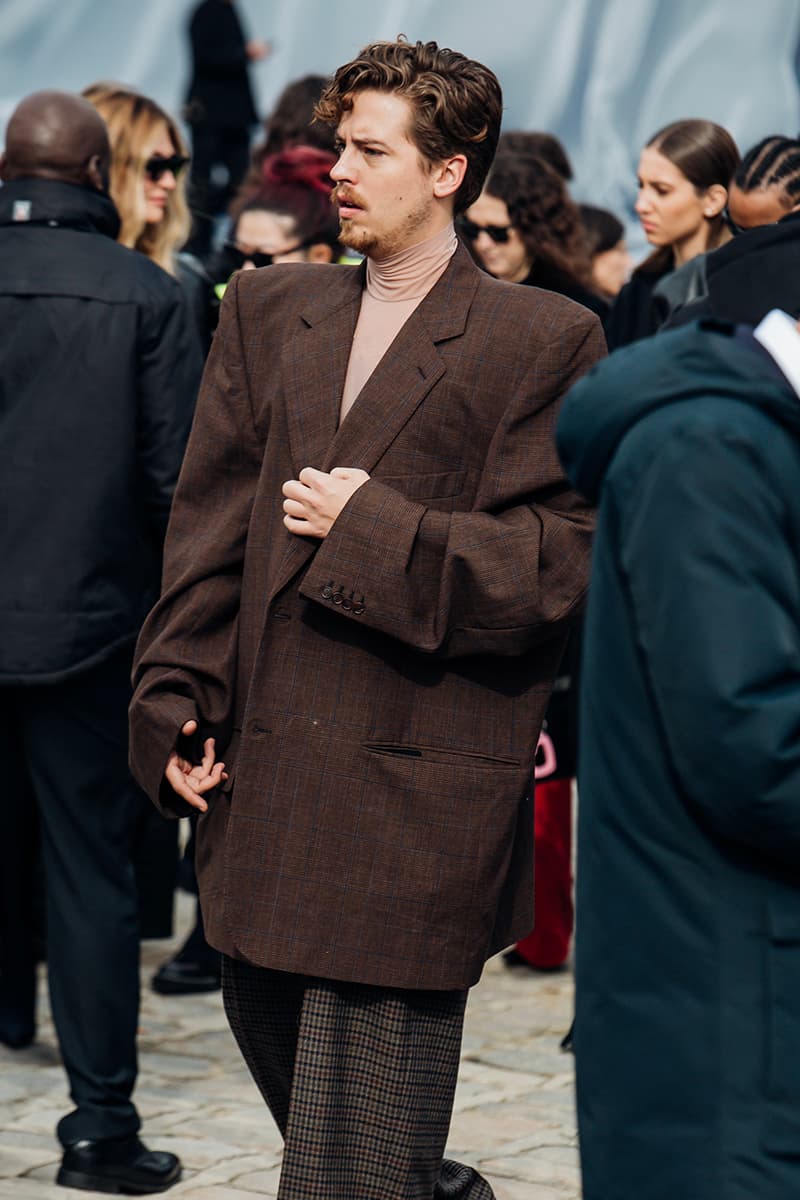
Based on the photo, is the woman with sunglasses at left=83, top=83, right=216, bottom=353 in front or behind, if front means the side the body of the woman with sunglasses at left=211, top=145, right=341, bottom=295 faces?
in front

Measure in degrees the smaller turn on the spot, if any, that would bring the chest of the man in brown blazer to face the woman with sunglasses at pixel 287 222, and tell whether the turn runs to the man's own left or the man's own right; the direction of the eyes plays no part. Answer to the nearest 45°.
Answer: approximately 135° to the man's own right

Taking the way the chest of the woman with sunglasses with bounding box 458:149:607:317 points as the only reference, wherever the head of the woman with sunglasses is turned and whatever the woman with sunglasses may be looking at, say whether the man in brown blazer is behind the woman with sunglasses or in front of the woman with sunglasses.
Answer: in front

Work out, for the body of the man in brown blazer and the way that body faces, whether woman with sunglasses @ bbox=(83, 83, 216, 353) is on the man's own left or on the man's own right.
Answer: on the man's own right

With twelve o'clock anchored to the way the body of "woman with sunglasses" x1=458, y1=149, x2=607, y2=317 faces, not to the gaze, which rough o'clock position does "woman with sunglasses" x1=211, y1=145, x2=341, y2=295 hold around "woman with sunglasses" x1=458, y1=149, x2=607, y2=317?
"woman with sunglasses" x1=211, y1=145, x2=341, y2=295 is roughly at 2 o'clock from "woman with sunglasses" x1=458, y1=149, x2=607, y2=317.

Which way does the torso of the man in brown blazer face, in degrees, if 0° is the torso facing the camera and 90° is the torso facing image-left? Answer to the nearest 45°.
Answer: approximately 45°

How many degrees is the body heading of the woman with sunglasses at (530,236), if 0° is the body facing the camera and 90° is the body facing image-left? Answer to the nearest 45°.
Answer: approximately 45°

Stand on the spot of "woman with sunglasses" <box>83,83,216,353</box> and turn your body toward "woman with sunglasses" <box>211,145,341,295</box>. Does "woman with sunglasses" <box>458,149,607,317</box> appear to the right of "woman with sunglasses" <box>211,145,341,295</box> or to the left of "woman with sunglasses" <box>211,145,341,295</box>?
right

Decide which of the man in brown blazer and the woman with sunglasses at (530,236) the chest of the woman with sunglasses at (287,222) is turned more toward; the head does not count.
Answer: the man in brown blazer
